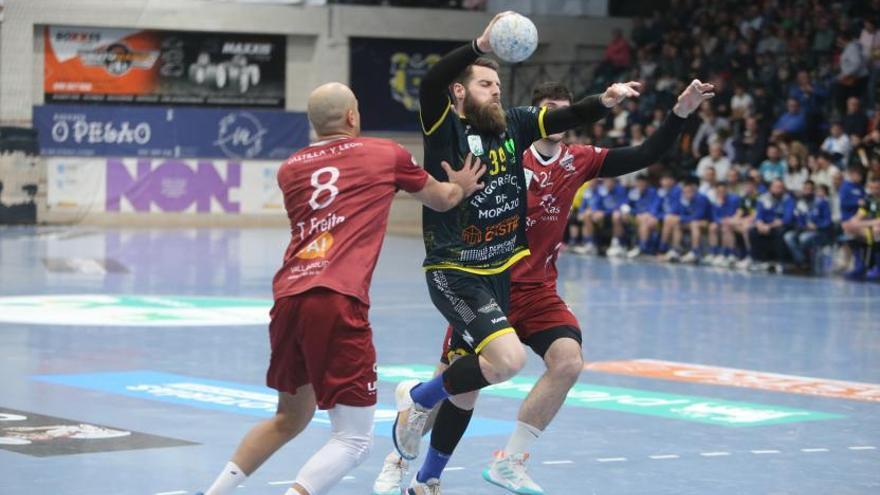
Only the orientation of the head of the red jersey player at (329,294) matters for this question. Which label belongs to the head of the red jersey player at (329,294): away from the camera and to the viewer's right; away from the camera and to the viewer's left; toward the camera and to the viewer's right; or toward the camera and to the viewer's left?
away from the camera and to the viewer's right

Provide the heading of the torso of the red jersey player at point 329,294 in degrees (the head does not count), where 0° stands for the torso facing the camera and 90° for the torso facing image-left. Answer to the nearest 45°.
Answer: approximately 225°

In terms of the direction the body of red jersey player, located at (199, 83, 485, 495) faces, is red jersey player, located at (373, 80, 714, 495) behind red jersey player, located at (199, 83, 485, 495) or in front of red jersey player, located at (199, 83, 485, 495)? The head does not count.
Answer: in front
